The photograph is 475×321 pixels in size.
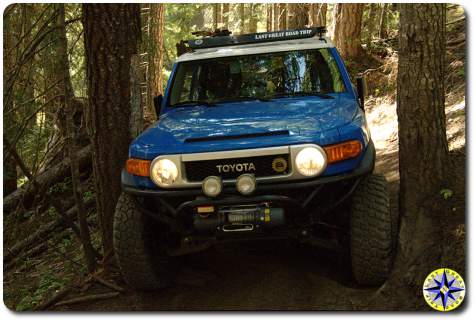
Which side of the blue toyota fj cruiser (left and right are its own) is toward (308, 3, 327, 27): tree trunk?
back

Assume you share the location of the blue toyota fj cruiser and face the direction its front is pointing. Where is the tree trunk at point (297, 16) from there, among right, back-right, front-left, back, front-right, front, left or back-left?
back

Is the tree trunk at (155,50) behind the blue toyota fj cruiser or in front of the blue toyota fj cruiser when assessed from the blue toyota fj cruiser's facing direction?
behind

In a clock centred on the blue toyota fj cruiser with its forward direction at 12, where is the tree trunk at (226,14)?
The tree trunk is roughly at 6 o'clock from the blue toyota fj cruiser.

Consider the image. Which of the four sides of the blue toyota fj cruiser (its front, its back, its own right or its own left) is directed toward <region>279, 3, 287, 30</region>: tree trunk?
back

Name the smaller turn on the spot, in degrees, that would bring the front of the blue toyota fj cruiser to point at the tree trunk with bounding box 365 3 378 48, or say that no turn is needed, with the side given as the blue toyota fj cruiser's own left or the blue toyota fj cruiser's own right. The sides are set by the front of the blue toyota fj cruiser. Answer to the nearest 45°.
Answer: approximately 180°

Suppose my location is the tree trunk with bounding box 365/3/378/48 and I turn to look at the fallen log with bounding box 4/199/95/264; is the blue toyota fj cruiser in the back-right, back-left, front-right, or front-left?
front-left

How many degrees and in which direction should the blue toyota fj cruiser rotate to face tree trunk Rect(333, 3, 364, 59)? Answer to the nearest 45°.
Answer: approximately 180°

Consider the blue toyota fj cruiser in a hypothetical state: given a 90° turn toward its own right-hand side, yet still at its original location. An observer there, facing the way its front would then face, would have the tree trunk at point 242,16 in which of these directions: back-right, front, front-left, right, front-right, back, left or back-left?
right

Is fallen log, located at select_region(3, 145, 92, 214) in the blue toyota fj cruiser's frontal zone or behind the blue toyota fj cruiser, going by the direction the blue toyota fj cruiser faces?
behind

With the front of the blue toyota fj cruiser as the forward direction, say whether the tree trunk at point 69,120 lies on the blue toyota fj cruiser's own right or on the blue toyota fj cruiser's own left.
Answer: on the blue toyota fj cruiser's own right

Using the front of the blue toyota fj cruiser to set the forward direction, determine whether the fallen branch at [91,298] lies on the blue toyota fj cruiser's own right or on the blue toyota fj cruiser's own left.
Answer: on the blue toyota fj cruiser's own right

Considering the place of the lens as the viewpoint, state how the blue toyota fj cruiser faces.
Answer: facing the viewer

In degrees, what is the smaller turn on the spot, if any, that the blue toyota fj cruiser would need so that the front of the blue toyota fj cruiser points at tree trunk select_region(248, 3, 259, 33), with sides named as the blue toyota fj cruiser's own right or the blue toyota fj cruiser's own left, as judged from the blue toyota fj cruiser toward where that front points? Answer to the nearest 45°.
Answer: approximately 180°

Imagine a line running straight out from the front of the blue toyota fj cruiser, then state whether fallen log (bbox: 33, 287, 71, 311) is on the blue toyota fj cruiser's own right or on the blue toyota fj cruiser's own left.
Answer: on the blue toyota fj cruiser's own right
